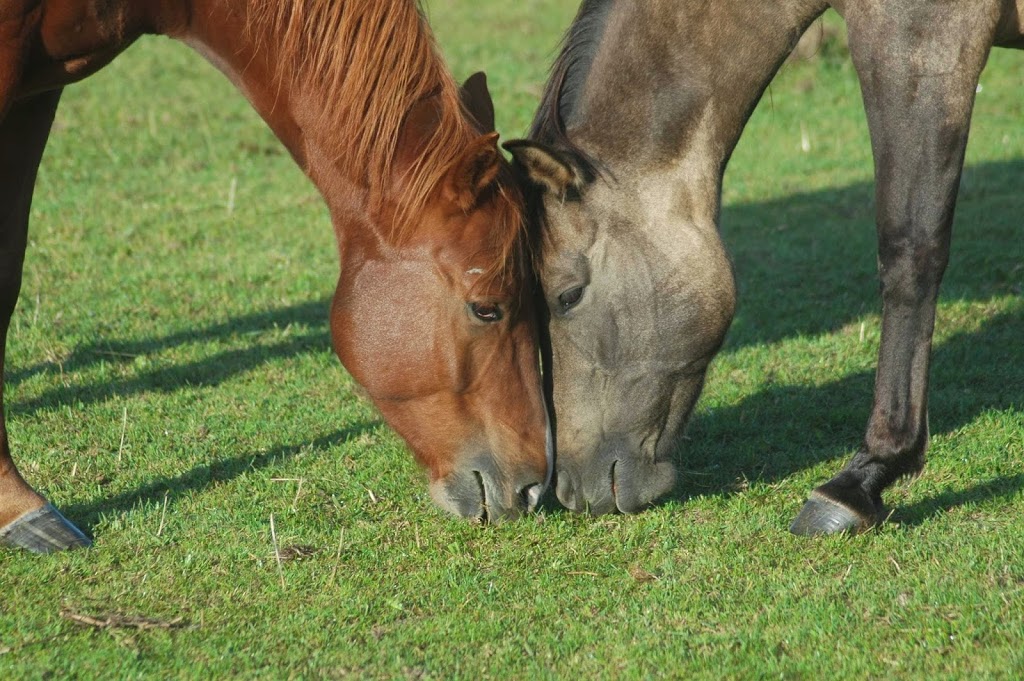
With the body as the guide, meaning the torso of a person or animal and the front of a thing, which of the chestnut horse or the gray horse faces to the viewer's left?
the gray horse

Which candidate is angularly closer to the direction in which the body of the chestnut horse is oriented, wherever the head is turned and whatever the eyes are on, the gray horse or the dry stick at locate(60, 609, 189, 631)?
the gray horse

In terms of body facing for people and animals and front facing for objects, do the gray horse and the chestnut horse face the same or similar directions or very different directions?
very different directions

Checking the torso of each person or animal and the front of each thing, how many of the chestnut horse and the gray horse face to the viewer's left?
1

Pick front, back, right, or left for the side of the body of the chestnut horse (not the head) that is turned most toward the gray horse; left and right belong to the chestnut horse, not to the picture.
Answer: front

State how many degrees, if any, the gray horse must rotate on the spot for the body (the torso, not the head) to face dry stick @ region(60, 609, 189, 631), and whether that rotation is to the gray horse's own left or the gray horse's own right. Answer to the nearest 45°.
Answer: approximately 45° to the gray horse's own left

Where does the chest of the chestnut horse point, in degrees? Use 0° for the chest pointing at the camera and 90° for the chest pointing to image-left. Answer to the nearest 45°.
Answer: approximately 270°

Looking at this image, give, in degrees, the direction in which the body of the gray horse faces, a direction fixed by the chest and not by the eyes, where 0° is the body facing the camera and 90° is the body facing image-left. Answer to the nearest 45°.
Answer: approximately 90°
